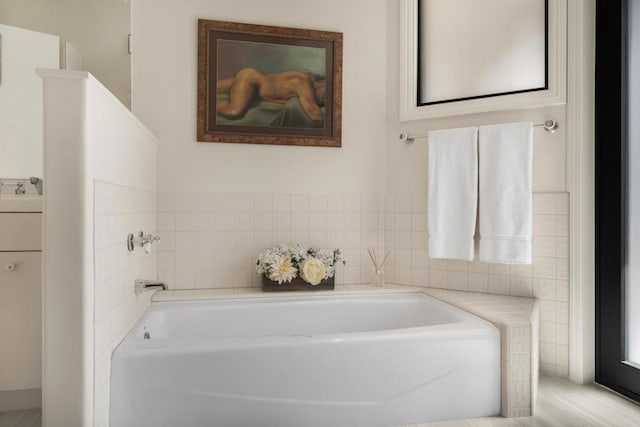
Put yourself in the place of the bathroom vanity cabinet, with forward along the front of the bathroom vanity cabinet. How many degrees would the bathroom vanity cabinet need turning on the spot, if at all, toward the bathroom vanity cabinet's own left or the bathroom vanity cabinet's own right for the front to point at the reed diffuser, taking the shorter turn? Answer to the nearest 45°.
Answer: approximately 90° to the bathroom vanity cabinet's own left

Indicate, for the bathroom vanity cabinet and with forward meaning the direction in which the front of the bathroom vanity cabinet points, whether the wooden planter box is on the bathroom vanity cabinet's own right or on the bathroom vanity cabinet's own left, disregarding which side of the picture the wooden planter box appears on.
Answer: on the bathroom vanity cabinet's own left

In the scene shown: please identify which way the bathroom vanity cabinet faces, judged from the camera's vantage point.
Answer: facing the viewer

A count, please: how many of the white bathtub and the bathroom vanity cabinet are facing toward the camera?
2

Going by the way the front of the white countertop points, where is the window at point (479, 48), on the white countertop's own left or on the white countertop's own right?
on the white countertop's own left

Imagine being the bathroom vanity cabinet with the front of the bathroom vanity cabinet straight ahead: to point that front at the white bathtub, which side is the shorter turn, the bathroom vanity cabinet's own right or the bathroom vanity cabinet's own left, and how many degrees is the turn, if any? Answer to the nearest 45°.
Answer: approximately 45° to the bathroom vanity cabinet's own left

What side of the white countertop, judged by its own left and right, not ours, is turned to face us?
front

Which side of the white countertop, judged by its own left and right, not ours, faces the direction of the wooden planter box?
left
